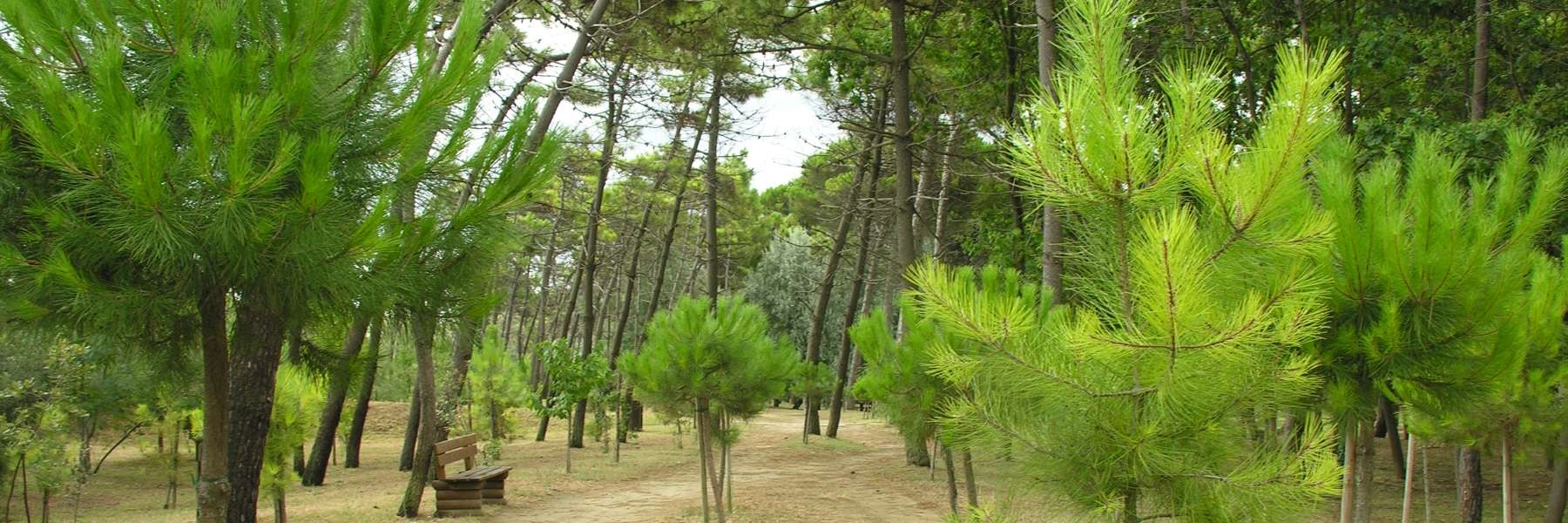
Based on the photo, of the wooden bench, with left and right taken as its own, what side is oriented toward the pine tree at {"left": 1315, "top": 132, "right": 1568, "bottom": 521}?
front

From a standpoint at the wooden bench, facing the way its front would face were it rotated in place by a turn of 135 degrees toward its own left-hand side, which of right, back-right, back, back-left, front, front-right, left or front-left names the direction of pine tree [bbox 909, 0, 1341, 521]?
back

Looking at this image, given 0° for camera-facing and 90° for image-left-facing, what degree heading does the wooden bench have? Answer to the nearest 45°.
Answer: approximately 315°

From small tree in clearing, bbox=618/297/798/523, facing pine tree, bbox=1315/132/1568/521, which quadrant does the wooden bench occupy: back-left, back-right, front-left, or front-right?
back-right

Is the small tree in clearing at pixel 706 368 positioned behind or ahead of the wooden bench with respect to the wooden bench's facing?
ahead
